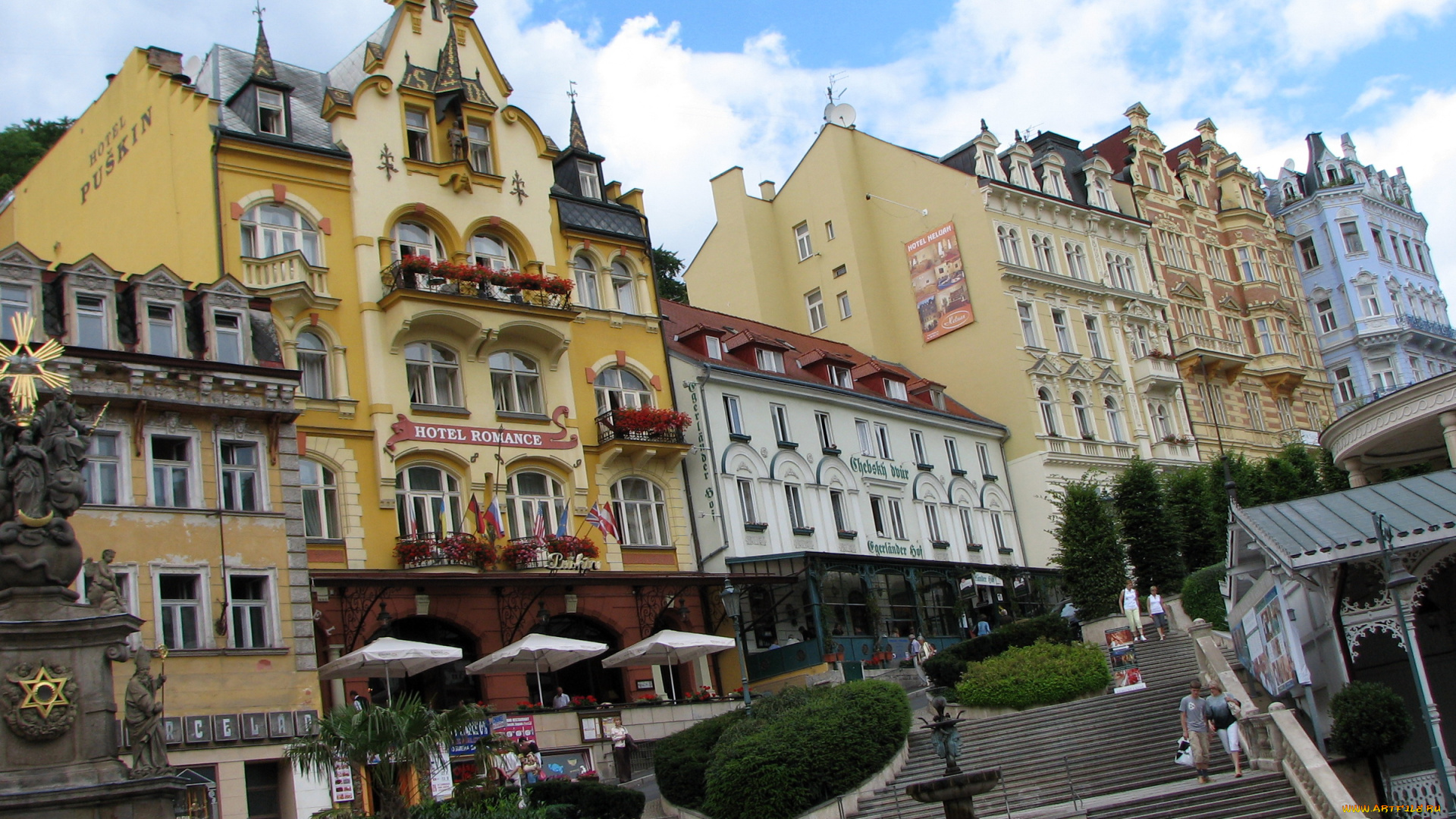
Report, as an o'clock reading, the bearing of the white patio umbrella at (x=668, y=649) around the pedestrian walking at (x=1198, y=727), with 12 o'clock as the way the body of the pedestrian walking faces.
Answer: The white patio umbrella is roughly at 4 o'clock from the pedestrian walking.

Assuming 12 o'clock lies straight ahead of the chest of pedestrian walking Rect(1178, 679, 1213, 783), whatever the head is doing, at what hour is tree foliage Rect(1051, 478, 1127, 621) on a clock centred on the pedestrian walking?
The tree foliage is roughly at 6 o'clock from the pedestrian walking.

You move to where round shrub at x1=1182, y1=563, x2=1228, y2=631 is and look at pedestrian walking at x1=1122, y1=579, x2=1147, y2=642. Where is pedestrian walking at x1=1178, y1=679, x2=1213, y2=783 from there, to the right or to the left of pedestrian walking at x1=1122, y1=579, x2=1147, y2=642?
left

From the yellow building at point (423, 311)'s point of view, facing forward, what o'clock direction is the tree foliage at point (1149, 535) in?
The tree foliage is roughly at 10 o'clock from the yellow building.

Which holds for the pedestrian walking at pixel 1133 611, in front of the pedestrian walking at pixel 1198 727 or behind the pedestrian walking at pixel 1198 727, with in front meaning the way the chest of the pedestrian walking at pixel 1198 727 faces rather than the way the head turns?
behind

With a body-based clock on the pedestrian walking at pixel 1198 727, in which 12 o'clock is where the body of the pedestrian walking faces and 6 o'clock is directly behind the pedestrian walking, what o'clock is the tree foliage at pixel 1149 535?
The tree foliage is roughly at 6 o'clock from the pedestrian walking.

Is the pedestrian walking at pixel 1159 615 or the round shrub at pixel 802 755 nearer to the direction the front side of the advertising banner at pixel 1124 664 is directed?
the round shrub

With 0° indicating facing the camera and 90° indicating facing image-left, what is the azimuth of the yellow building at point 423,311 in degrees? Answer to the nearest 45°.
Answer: approximately 315°

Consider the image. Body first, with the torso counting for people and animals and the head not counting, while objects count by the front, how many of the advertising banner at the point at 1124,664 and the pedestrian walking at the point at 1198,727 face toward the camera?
2

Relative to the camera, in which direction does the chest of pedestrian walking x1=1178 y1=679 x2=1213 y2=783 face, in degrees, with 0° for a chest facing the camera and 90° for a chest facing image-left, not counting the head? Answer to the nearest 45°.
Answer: approximately 0°
